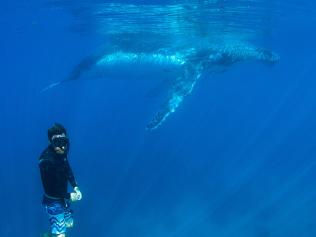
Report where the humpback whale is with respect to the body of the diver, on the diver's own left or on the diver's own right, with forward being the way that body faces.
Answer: on the diver's own left

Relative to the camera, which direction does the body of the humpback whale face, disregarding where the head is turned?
to the viewer's right

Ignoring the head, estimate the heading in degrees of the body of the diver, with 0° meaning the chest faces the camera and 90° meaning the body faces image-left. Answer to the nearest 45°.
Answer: approximately 315°

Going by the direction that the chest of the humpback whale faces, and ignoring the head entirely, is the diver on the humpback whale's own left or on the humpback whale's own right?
on the humpback whale's own right
